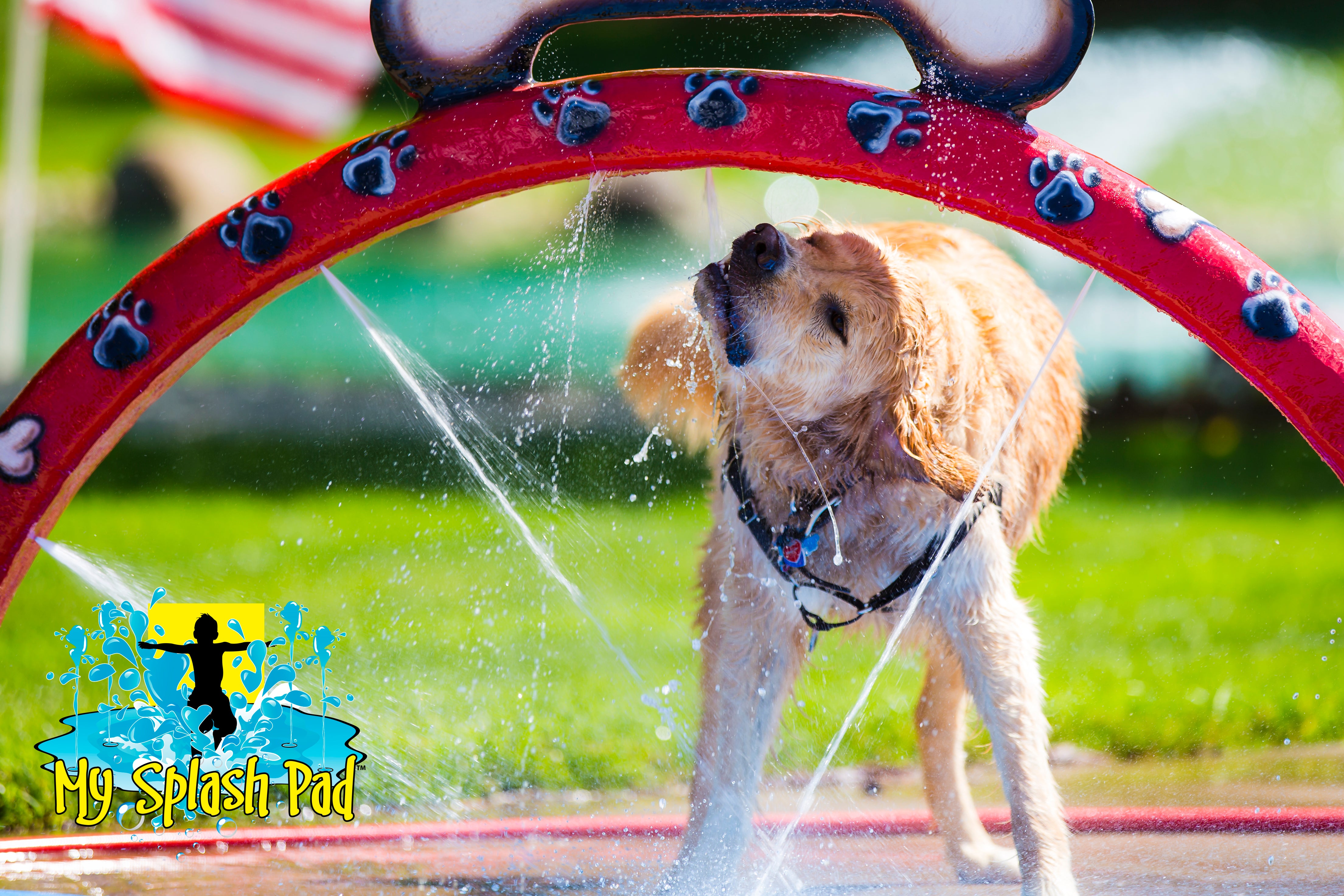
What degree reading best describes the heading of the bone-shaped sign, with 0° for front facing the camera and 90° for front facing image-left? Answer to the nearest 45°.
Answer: approximately 0°

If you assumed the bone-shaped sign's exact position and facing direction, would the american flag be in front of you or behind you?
behind
